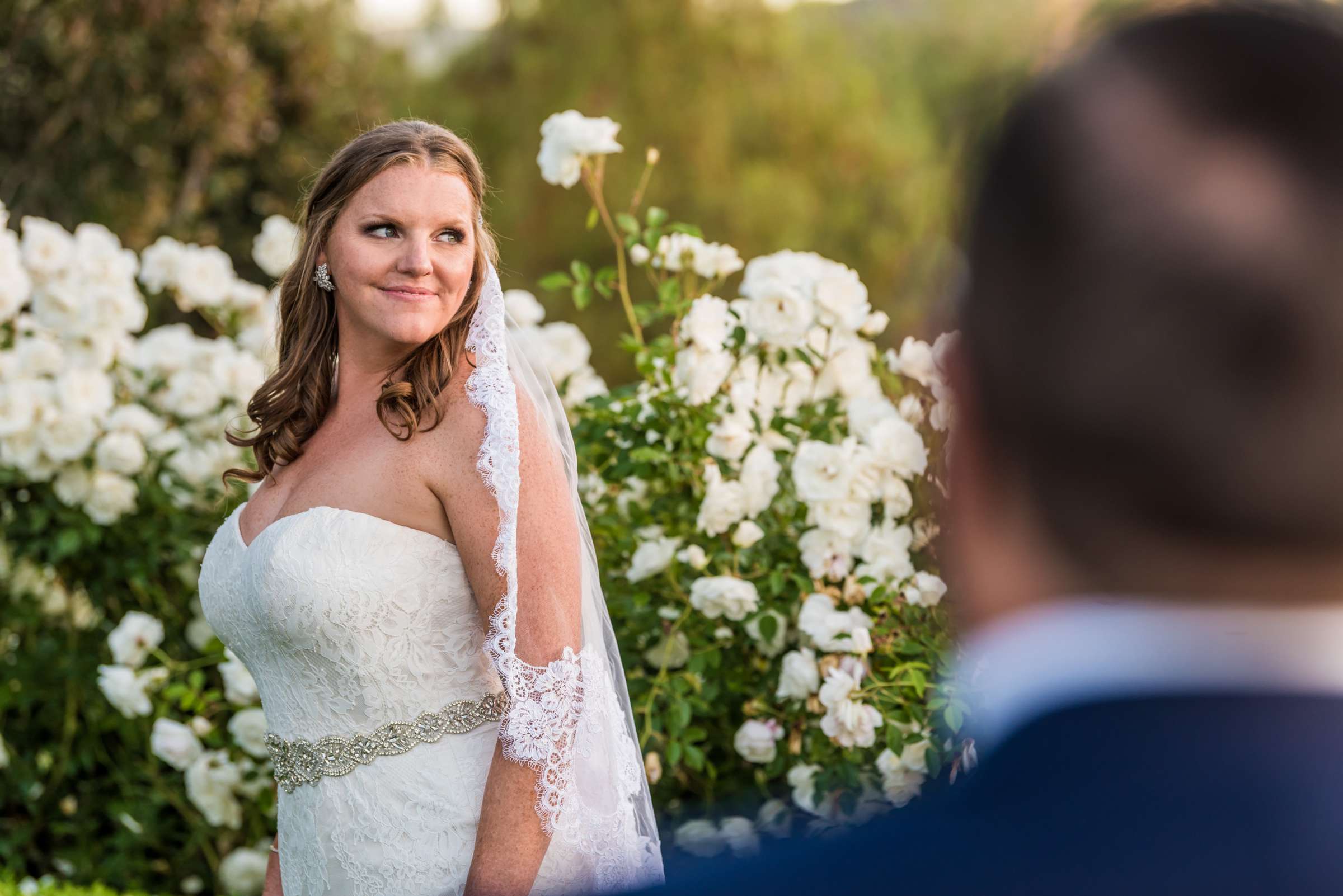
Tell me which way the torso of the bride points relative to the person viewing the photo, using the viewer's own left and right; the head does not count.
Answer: facing the viewer and to the left of the viewer

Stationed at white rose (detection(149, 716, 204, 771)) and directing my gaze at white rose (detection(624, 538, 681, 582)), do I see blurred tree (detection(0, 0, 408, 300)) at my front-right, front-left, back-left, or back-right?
back-left

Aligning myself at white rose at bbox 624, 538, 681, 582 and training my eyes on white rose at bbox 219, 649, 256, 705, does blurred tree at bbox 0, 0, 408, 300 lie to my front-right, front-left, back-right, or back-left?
front-right

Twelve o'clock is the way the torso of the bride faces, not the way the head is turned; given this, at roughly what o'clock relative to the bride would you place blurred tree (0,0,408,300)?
The blurred tree is roughly at 4 o'clock from the bride.

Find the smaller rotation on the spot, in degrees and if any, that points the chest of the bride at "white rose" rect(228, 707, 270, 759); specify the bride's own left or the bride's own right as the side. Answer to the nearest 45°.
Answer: approximately 135° to the bride's own right

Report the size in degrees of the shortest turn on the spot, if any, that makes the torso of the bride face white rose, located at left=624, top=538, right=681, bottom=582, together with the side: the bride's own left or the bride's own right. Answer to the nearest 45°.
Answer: approximately 180°

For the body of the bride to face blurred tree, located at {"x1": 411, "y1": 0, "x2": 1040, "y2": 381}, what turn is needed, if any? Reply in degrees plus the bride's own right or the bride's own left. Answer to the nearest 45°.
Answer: approximately 135° to the bride's own right

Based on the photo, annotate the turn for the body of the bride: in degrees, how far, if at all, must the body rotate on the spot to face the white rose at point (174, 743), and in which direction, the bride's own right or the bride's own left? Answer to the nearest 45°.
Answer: approximately 135° to the bride's own right

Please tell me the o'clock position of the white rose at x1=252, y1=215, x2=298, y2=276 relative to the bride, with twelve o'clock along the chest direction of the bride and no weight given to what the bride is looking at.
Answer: The white rose is roughly at 4 o'clock from the bride.

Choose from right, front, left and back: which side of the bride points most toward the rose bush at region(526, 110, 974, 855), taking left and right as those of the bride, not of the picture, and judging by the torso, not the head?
back
